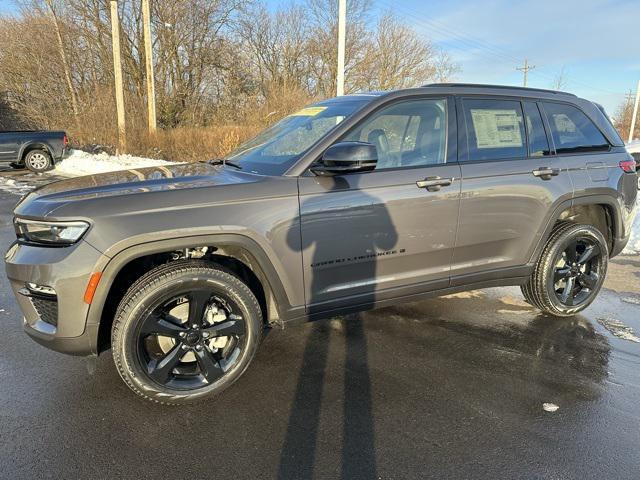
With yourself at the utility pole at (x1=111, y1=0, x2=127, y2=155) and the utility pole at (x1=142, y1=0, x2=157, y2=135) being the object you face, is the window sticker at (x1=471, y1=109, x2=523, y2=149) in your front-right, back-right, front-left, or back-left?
back-right

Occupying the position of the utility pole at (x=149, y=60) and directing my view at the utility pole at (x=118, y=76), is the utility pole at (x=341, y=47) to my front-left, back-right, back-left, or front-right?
back-left

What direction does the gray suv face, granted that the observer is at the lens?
facing the viewer and to the left of the viewer

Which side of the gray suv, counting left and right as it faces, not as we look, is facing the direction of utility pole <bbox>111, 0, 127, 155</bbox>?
right

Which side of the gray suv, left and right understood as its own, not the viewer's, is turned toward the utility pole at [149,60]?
right

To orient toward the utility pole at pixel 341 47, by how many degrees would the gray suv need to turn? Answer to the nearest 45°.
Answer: approximately 135° to its right
